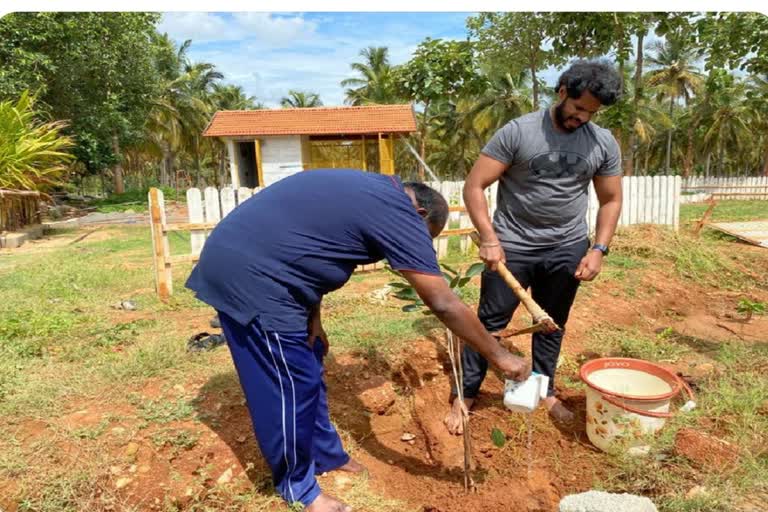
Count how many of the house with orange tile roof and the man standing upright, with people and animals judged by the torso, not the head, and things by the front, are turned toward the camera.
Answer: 2

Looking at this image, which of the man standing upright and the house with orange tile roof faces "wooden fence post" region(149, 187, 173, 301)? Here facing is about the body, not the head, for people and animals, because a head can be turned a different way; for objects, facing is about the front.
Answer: the house with orange tile roof

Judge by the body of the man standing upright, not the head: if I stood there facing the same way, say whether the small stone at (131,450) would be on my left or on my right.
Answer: on my right

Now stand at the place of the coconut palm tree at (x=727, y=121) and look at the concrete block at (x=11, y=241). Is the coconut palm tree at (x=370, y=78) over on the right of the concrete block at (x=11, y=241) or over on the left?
right

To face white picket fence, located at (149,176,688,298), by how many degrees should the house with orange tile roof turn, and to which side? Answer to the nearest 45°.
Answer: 0° — it already faces it

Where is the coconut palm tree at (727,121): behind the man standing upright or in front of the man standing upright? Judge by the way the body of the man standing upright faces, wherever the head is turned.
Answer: behind

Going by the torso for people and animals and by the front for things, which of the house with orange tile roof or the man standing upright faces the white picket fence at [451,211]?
the house with orange tile roof

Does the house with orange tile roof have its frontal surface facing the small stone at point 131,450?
yes

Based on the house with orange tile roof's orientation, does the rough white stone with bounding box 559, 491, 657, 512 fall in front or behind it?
in front

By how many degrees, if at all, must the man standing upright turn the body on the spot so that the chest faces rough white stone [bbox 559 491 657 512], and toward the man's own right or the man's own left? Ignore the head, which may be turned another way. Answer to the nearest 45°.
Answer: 0° — they already face it

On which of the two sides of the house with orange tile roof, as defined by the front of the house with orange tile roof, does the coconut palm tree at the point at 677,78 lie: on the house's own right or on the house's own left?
on the house's own left

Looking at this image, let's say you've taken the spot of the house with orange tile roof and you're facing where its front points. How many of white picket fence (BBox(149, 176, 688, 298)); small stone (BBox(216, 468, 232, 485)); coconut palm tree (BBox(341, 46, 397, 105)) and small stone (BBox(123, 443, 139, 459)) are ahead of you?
3

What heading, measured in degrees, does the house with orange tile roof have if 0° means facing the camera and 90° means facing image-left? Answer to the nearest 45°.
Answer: approximately 0°
